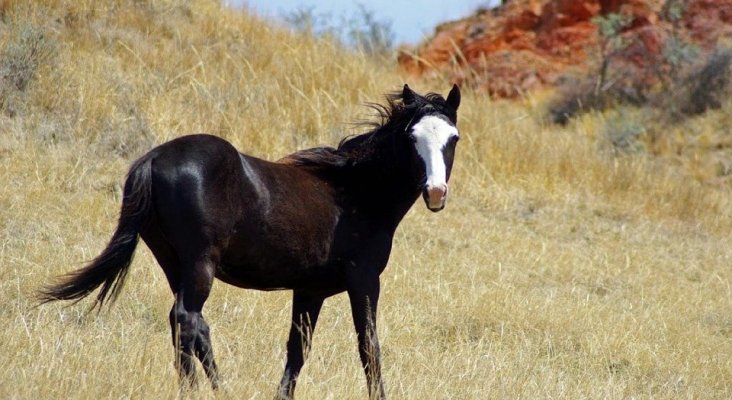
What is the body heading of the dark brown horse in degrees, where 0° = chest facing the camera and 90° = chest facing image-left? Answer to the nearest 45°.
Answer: approximately 270°

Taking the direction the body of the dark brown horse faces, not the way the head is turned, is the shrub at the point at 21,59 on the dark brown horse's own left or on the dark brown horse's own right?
on the dark brown horse's own left
